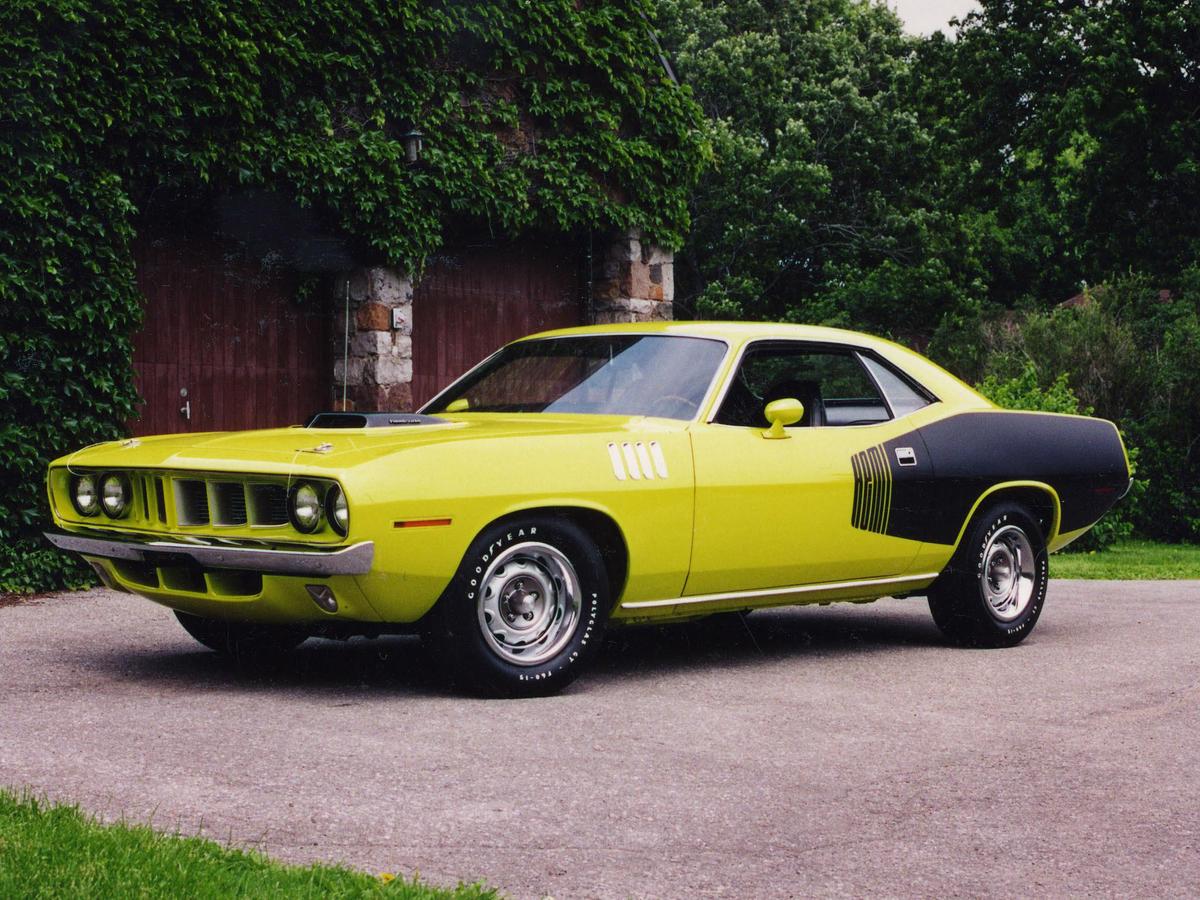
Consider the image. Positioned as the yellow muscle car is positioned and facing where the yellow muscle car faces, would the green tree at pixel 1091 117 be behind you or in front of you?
behind

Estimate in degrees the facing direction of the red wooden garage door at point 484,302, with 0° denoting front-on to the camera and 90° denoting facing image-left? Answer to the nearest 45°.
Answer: approximately 0°

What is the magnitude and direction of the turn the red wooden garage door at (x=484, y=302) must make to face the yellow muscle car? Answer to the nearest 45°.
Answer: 0° — it already faces it

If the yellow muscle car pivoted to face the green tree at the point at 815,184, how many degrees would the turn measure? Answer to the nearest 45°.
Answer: approximately 135° to its right

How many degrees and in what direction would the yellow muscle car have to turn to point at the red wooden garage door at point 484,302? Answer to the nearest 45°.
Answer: approximately 135° to its right

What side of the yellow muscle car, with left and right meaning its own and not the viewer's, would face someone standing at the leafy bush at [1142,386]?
back

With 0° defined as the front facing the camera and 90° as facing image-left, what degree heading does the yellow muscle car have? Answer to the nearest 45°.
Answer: approximately 45°

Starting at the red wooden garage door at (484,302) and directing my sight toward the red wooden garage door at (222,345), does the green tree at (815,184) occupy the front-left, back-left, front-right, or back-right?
back-right
